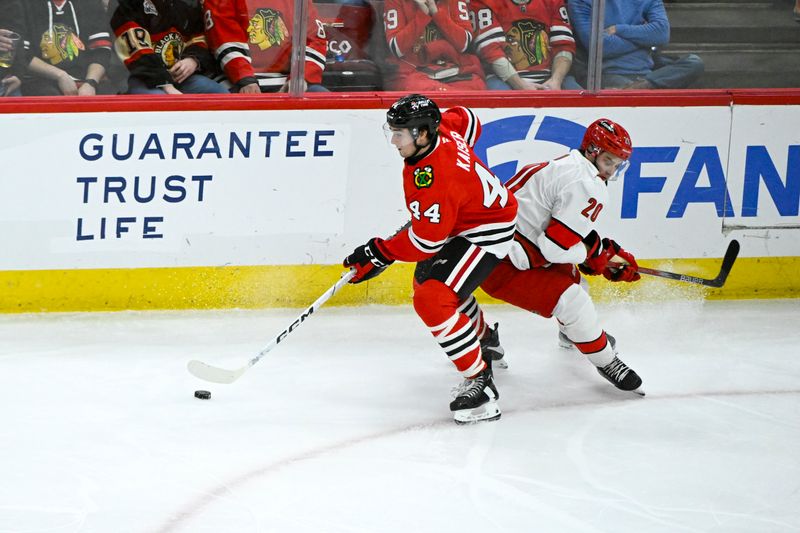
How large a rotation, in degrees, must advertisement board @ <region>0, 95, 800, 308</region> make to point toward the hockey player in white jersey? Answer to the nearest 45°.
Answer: approximately 45° to its left

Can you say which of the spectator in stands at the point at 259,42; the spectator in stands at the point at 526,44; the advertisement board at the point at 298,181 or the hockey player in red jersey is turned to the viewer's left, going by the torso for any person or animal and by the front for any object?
the hockey player in red jersey

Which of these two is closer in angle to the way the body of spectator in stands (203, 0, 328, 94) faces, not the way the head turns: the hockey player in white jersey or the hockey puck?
the hockey puck

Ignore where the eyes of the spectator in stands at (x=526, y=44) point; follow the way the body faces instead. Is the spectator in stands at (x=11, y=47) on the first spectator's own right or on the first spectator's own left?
on the first spectator's own right

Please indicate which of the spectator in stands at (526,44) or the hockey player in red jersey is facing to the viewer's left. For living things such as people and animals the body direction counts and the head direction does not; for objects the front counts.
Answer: the hockey player in red jersey

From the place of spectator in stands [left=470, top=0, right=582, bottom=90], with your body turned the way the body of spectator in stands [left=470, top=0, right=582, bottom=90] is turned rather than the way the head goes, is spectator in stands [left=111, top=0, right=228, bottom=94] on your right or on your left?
on your right

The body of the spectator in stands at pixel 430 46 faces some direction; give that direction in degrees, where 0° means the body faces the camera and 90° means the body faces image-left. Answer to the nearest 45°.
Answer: approximately 0°

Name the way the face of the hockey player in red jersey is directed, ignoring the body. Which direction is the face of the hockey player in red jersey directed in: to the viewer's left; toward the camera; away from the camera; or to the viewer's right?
to the viewer's left

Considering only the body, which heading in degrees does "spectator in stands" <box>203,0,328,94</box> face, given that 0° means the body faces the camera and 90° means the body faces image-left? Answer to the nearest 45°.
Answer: approximately 0°

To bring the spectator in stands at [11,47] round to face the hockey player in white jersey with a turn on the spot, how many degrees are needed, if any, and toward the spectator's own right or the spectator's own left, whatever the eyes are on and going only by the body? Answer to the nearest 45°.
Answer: approximately 45° to the spectator's own left

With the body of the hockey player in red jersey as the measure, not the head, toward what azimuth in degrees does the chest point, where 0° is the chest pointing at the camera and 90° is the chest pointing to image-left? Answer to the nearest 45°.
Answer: approximately 90°
